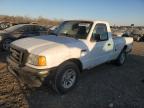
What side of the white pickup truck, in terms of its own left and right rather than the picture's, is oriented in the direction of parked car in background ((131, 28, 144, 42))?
back

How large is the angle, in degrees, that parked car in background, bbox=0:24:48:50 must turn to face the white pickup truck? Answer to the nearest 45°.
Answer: approximately 90° to its left

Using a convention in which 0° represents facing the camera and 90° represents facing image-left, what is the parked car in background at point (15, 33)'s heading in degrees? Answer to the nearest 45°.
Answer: approximately 90°

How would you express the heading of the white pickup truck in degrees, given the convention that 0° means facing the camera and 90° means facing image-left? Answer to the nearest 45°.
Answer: approximately 45°

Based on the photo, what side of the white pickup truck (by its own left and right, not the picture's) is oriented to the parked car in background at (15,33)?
right
